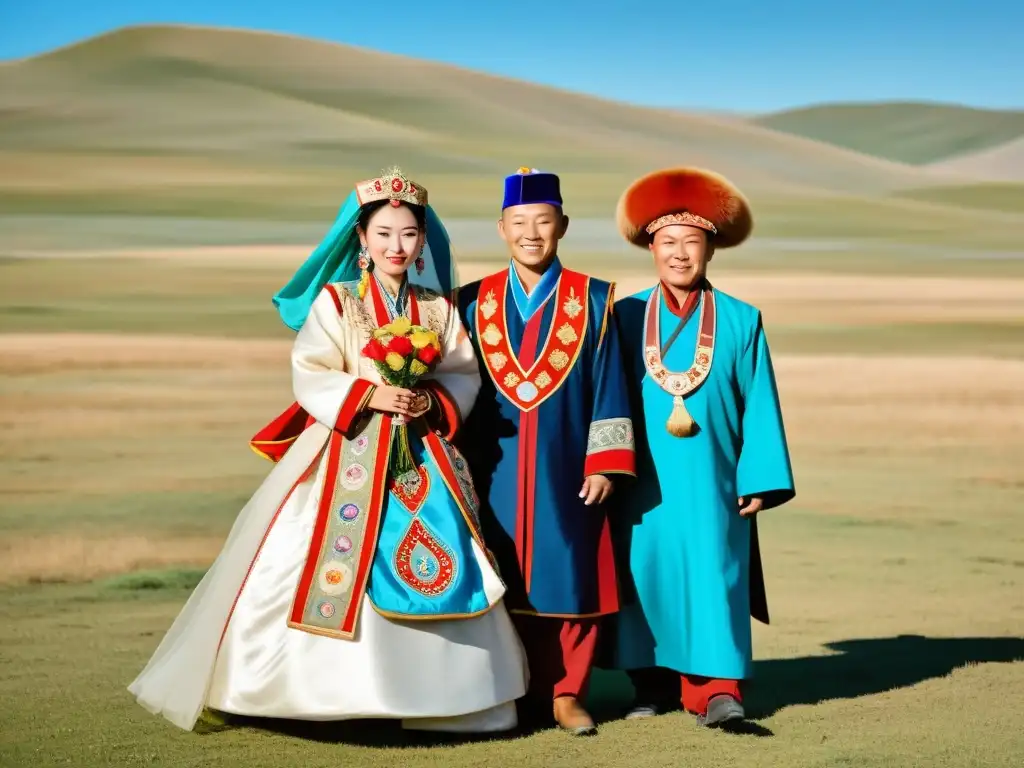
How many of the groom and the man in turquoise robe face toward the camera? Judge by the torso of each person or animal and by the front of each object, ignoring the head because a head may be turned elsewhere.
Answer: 2

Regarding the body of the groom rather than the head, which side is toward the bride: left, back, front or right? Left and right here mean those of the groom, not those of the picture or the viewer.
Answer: right

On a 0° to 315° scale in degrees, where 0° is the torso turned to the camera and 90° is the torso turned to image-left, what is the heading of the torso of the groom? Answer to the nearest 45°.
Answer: approximately 0°

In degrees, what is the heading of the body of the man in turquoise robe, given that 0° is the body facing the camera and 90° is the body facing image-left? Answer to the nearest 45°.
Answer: approximately 0°

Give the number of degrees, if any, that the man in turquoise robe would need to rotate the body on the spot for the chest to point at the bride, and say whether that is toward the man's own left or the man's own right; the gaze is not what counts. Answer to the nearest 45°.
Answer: approximately 45° to the man's own right
